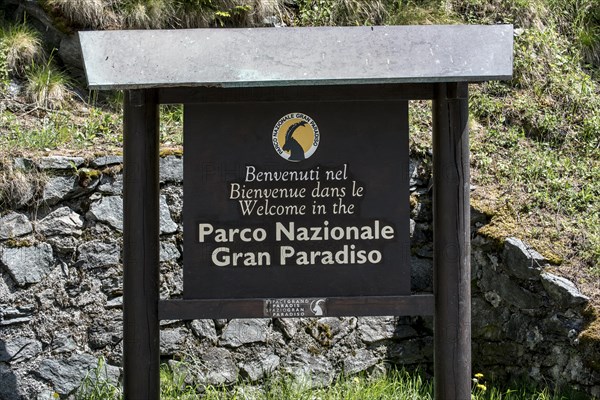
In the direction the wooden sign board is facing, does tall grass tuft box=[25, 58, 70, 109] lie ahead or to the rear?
to the rear

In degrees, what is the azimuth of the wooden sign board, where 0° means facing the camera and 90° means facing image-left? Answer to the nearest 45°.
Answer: approximately 0°

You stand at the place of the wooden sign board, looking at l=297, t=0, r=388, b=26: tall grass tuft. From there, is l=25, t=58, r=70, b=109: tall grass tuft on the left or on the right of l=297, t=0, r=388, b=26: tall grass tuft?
left

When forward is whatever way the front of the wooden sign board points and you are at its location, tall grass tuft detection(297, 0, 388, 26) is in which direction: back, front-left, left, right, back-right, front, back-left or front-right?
back

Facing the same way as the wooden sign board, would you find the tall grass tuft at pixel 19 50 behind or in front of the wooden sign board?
behind

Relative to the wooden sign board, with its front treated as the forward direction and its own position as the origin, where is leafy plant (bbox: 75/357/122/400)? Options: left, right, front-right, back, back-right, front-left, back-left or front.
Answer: back-right
